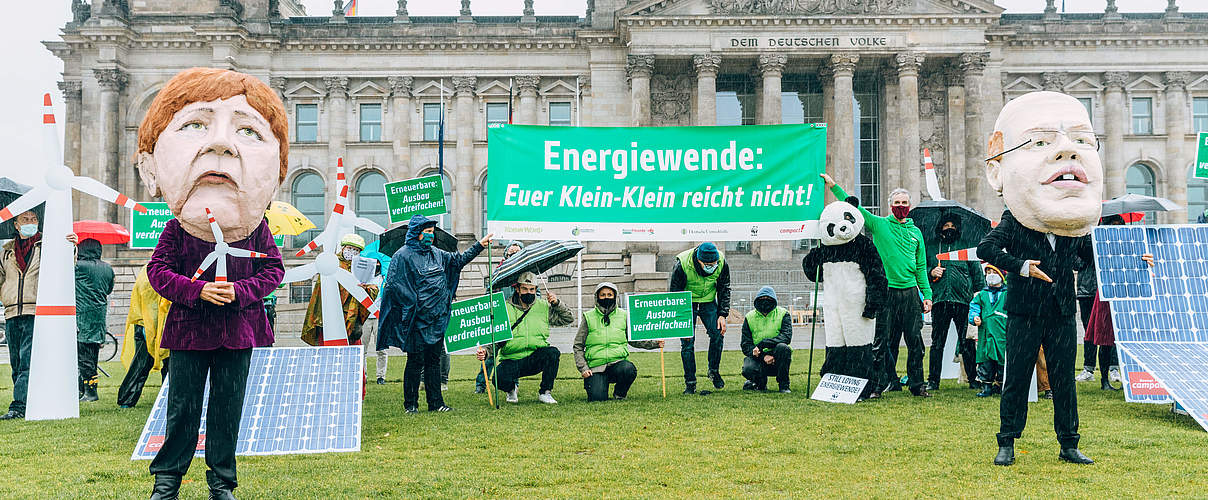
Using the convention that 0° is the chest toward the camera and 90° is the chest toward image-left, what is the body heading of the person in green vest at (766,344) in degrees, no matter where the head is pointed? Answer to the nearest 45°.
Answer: approximately 0°

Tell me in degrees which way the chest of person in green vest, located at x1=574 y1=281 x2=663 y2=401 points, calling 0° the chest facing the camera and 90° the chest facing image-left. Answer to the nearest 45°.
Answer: approximately 0°

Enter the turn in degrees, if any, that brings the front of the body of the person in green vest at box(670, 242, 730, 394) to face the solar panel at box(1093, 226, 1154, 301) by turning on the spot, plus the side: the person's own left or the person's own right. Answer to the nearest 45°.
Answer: approximately 45° to the person's own left

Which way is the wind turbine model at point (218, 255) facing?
toward the camera

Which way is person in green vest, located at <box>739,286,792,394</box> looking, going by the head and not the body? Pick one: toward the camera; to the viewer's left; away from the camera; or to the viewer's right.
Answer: toward the camera

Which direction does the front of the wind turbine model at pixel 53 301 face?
toward the camera

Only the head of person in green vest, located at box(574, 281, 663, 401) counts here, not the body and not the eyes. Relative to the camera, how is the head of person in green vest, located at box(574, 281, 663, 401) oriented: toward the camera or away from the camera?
toward the camera

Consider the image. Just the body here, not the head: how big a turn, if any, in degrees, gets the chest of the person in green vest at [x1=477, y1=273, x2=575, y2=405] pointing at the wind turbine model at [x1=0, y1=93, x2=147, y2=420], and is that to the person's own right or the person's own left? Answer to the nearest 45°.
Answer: approximately 90° to the person's own right

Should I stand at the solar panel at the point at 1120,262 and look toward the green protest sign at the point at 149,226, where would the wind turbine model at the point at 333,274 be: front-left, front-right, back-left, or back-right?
front-left

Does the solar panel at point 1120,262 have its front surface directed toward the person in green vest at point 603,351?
no

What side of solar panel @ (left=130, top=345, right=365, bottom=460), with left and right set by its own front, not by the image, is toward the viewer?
front

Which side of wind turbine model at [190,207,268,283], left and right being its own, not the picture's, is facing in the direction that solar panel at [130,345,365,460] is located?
back

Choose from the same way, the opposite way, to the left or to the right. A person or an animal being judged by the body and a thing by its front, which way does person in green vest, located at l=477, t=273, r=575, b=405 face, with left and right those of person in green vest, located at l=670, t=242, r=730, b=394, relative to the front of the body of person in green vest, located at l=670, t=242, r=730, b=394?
the same way
